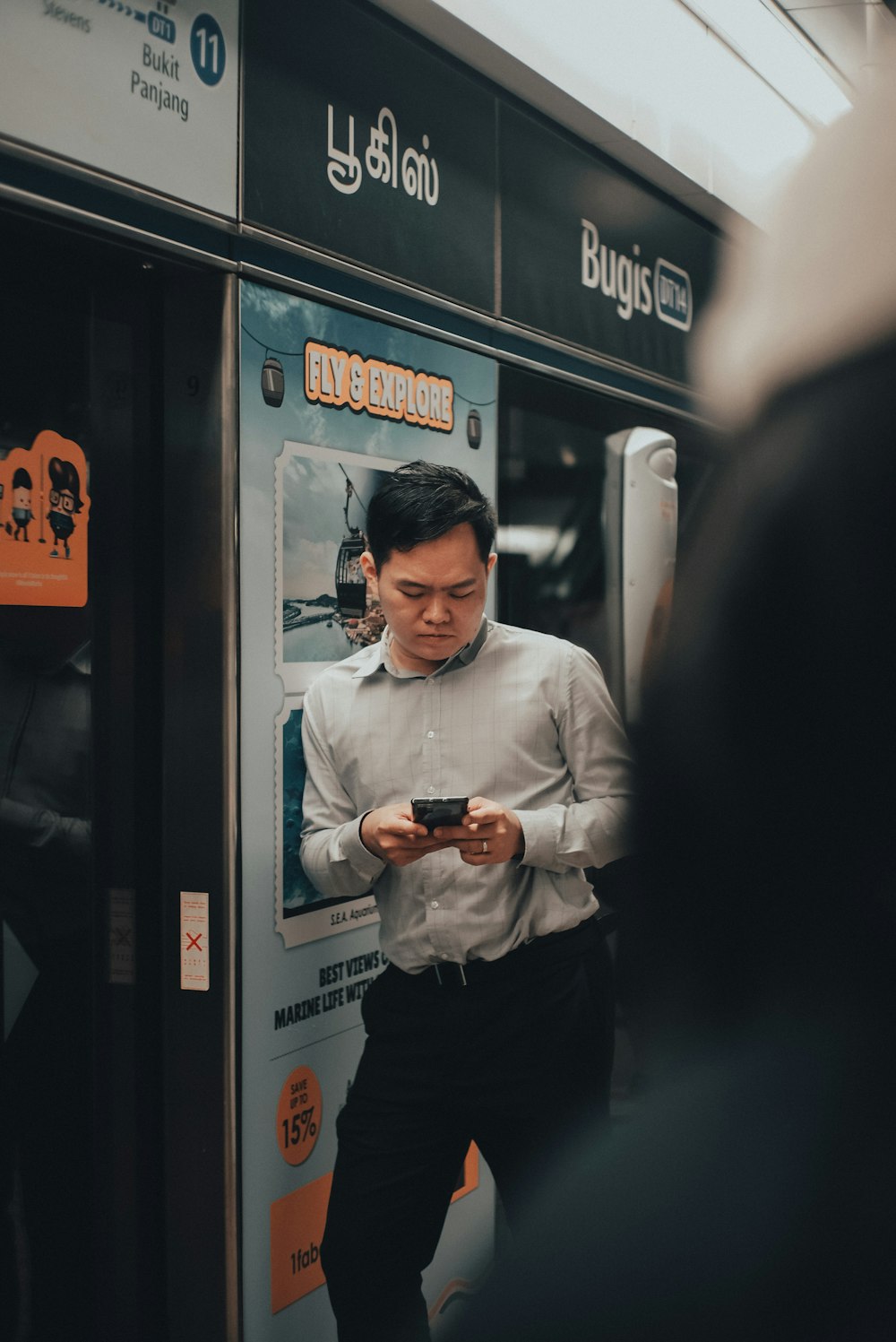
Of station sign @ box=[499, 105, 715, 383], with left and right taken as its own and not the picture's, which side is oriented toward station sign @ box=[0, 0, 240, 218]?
right

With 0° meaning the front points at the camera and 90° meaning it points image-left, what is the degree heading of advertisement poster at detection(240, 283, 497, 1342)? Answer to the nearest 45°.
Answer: approximately 315°
